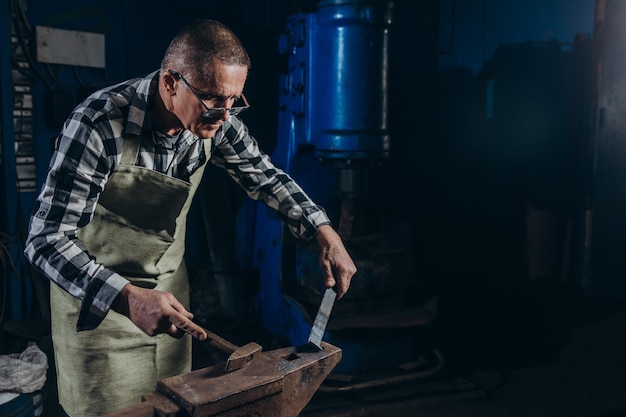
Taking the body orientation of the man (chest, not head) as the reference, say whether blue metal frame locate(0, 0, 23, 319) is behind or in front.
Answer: behind

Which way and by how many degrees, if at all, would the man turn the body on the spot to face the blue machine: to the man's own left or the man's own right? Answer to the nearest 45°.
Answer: approximately 90° to the man's own left

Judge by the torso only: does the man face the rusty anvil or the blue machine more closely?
the rusty anvil

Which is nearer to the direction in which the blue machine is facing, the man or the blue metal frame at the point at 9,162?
the man

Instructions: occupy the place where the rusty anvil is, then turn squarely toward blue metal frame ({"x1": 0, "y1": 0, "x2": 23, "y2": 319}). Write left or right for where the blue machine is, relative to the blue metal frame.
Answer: right

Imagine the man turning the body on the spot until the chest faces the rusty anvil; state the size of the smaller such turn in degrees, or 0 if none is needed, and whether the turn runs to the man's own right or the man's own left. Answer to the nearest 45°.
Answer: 0° — they already face it

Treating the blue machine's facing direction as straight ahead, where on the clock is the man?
The man is roughly at 2 o'clock from the blue machine.

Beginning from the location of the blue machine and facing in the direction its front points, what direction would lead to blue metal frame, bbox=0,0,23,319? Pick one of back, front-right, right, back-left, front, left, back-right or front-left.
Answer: back-right

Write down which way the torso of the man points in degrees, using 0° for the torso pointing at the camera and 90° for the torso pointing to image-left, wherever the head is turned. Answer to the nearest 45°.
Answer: approximately 315°
